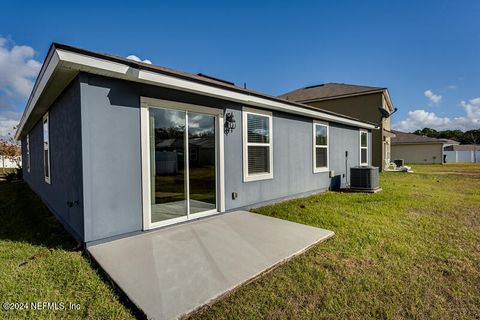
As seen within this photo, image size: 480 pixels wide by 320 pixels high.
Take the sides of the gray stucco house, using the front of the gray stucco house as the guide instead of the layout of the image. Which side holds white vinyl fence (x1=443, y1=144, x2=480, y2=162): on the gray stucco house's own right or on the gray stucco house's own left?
on the gray stucco house's own right

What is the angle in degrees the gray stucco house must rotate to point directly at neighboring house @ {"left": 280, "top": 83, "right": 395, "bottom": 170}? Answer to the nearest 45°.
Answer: approximately 90° to its right

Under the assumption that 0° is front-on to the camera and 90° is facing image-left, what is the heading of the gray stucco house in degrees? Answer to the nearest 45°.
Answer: approximately 135°

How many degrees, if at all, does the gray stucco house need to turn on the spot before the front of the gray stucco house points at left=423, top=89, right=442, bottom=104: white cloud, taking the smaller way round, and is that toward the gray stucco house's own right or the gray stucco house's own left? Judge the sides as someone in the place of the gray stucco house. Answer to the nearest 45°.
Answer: approximately 90° to the gray stucco house's own right

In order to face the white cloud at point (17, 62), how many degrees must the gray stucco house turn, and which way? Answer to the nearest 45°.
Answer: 0° — it already faces it

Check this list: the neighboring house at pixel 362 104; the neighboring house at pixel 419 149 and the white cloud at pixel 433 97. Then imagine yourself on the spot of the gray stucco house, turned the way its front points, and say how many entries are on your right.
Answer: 3

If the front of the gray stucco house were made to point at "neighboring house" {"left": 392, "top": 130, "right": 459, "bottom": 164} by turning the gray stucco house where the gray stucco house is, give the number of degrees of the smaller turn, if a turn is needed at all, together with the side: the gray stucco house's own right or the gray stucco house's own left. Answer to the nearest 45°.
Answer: approximately 90° to the gray stucco house's own right
